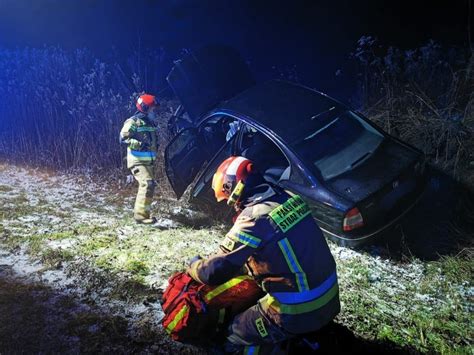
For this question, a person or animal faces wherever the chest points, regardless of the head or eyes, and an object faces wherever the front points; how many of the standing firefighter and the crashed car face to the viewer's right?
1

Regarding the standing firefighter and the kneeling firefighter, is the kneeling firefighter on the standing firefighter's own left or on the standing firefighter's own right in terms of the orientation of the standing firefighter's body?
on the standing firefighter's own right

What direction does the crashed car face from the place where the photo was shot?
facing away from the viewer and to the left of the viewer

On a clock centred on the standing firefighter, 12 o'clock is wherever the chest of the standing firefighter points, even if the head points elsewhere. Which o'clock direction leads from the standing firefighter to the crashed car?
The crashed car is roughly at 1 o'clock from the standing firefighter.

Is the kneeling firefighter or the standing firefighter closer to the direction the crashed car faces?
the standing firefighter

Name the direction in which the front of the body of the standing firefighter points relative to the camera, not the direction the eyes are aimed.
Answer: to the viewer's right

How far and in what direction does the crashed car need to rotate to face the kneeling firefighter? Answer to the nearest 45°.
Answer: approximately 135° to its left

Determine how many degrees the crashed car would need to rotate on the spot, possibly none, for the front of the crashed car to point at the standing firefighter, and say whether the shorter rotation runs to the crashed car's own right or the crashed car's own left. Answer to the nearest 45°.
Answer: approximately 45° to the crashed car's own left
